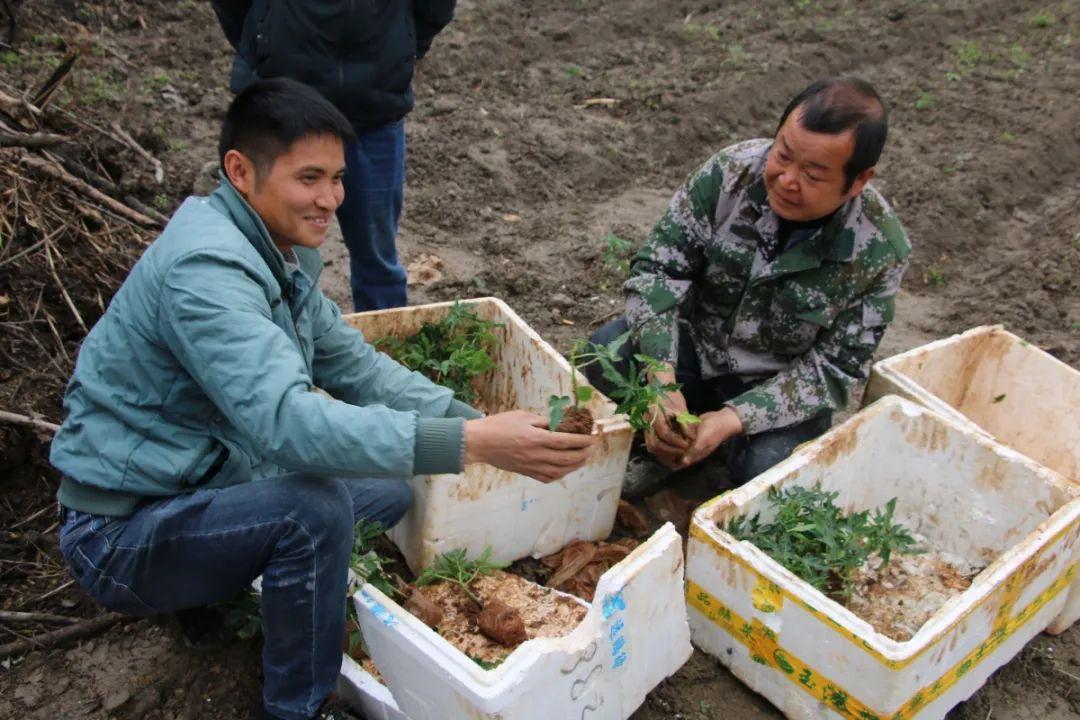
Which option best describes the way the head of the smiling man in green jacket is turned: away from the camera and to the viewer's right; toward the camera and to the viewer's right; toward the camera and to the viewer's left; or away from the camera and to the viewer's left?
toward the camera and to the viewer's right

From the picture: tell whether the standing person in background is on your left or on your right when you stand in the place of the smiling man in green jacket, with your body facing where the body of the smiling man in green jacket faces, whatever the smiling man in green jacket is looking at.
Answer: on your left

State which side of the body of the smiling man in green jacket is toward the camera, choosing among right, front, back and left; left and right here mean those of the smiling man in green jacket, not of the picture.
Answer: right

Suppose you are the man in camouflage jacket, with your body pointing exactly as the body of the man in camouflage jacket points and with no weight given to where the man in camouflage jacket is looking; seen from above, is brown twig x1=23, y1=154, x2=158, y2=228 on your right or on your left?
on your right

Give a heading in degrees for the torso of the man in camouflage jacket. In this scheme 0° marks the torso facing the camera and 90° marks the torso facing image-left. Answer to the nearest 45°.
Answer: approximately 45°

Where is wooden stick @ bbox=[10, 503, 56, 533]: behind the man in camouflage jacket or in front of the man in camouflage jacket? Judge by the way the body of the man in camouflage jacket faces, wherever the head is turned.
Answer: in front

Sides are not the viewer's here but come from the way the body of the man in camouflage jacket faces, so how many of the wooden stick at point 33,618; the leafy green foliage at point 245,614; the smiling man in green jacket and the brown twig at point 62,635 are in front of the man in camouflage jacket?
4

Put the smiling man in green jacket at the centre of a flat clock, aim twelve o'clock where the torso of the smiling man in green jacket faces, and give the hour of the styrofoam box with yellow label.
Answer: The styrofoam box with yellow label is roughly at 12 o'clock from the smiling man in green jacket.

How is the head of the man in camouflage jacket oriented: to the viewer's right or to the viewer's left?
to the viewer's left

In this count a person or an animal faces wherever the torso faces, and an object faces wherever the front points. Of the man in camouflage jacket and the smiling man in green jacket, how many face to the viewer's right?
1

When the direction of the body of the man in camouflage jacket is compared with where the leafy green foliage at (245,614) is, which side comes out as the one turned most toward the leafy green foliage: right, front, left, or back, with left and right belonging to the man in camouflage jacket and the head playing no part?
front

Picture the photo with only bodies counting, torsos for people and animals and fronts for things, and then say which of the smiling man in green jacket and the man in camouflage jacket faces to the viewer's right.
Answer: the smiling man in green jacket

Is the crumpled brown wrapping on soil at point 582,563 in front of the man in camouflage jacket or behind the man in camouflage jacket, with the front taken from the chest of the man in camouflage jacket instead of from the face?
in front

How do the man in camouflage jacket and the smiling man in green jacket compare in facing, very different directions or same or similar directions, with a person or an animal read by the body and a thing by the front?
very different directions
